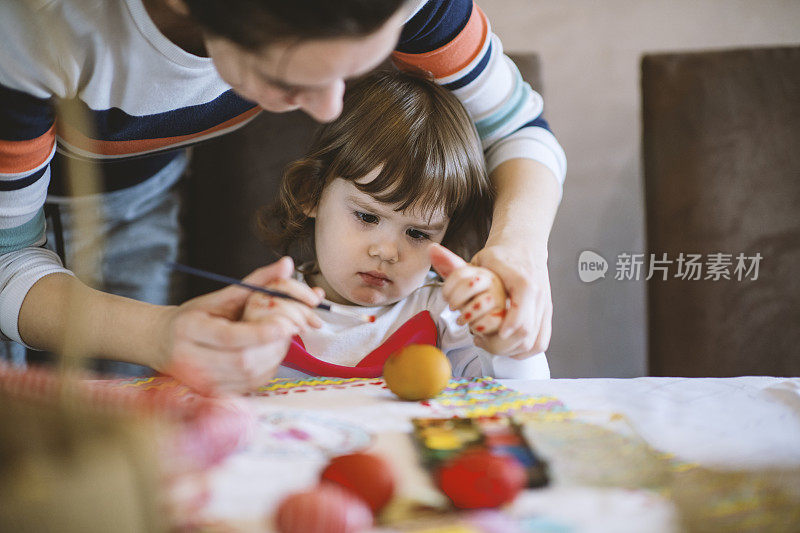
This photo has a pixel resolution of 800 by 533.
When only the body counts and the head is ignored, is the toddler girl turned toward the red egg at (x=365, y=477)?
yes

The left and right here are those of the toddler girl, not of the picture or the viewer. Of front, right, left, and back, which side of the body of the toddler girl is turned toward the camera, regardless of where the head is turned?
front

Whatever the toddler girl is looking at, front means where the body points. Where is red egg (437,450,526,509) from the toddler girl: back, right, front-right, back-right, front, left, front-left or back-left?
front

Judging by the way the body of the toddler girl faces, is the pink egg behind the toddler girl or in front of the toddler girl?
in front
